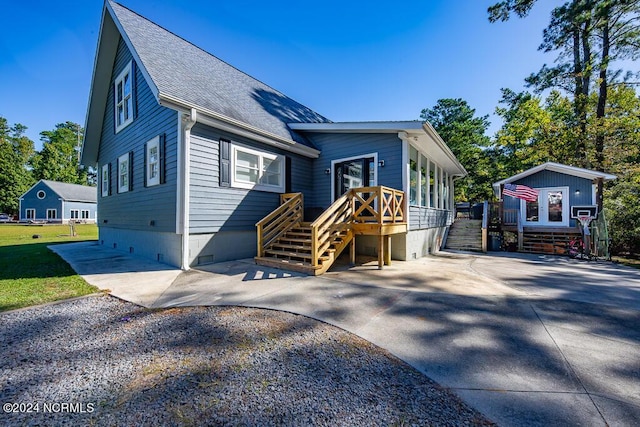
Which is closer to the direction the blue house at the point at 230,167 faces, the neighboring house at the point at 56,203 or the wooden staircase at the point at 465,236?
the wooden staircase

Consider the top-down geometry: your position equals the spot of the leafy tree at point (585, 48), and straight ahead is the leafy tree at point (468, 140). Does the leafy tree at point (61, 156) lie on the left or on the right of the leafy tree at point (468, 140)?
left

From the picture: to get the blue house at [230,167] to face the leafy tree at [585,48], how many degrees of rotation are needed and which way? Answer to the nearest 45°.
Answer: approximately 135° to its left

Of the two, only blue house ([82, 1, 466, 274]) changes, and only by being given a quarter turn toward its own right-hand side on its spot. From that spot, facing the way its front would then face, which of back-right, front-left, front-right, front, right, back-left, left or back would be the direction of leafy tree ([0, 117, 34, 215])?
right

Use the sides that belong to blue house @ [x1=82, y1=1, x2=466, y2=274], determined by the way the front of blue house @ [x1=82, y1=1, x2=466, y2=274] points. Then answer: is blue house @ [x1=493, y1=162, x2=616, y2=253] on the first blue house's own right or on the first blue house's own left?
on the first blue house's own left

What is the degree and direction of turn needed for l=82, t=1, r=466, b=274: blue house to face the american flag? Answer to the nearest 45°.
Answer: approximately 45° to its left

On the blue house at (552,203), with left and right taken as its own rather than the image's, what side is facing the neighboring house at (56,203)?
right

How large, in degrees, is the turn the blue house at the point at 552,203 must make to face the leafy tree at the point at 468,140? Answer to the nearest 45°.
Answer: approximately 135° to its right

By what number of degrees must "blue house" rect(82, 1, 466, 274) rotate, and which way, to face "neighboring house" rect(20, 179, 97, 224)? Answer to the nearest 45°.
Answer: approximately 180°

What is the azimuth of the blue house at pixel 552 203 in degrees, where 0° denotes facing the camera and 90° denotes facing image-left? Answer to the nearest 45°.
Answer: approximately 0°

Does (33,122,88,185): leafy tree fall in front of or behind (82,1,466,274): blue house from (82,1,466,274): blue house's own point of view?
behind

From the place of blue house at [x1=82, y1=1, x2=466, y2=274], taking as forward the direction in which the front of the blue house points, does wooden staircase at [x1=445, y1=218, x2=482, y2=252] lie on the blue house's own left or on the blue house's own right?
on the blue house's own left
